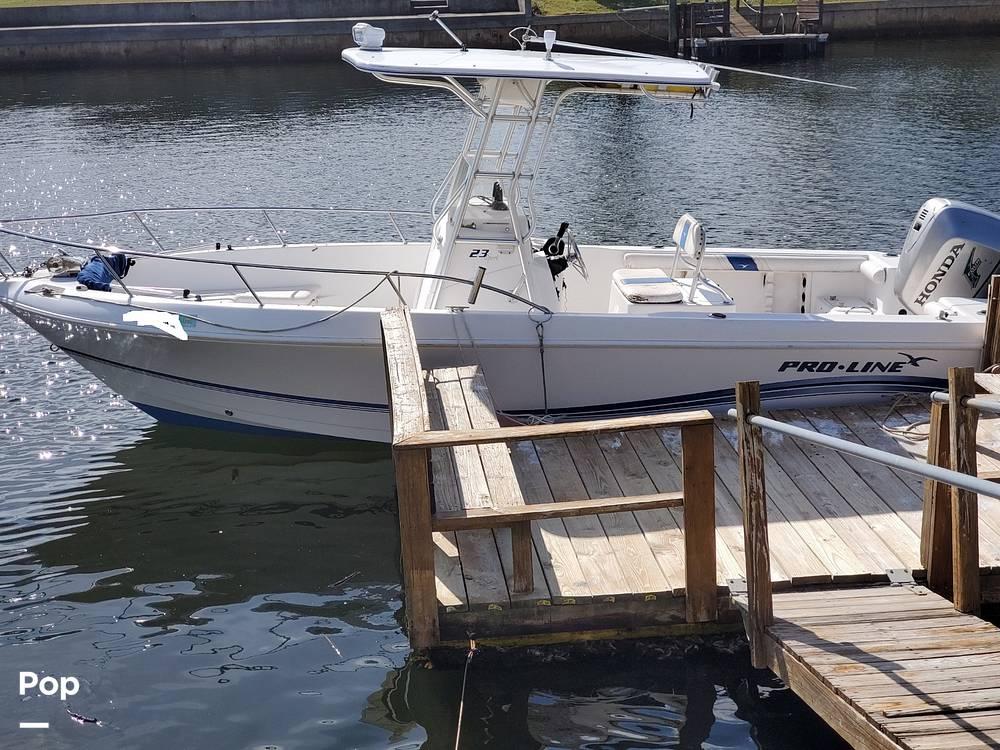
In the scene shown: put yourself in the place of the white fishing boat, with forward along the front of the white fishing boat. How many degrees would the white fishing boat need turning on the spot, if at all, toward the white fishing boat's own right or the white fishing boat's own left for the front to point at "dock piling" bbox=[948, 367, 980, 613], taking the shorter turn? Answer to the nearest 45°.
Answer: approximately 135° to the white fishing boat's own left

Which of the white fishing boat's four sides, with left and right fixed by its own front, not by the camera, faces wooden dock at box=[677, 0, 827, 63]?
right

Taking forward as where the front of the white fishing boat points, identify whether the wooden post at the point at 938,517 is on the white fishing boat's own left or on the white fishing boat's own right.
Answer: on the white fishing boat's own left

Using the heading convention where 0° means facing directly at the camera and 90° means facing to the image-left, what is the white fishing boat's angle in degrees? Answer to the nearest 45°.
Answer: approximately 90°

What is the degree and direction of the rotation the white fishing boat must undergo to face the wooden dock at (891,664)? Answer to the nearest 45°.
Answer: approximately 90° to its left

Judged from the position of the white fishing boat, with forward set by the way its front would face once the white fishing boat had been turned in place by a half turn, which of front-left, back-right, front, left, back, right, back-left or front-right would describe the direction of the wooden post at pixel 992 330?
front

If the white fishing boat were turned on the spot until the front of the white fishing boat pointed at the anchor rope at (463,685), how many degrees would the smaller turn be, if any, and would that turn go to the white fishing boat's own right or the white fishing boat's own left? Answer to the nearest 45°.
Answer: approximately 90° to the white fishing boat's own left

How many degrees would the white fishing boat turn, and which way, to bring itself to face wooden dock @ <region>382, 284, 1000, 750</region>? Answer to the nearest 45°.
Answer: approximately 90° to its left

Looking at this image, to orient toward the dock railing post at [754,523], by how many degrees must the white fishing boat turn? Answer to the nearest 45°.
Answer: approximately 90° to its left
